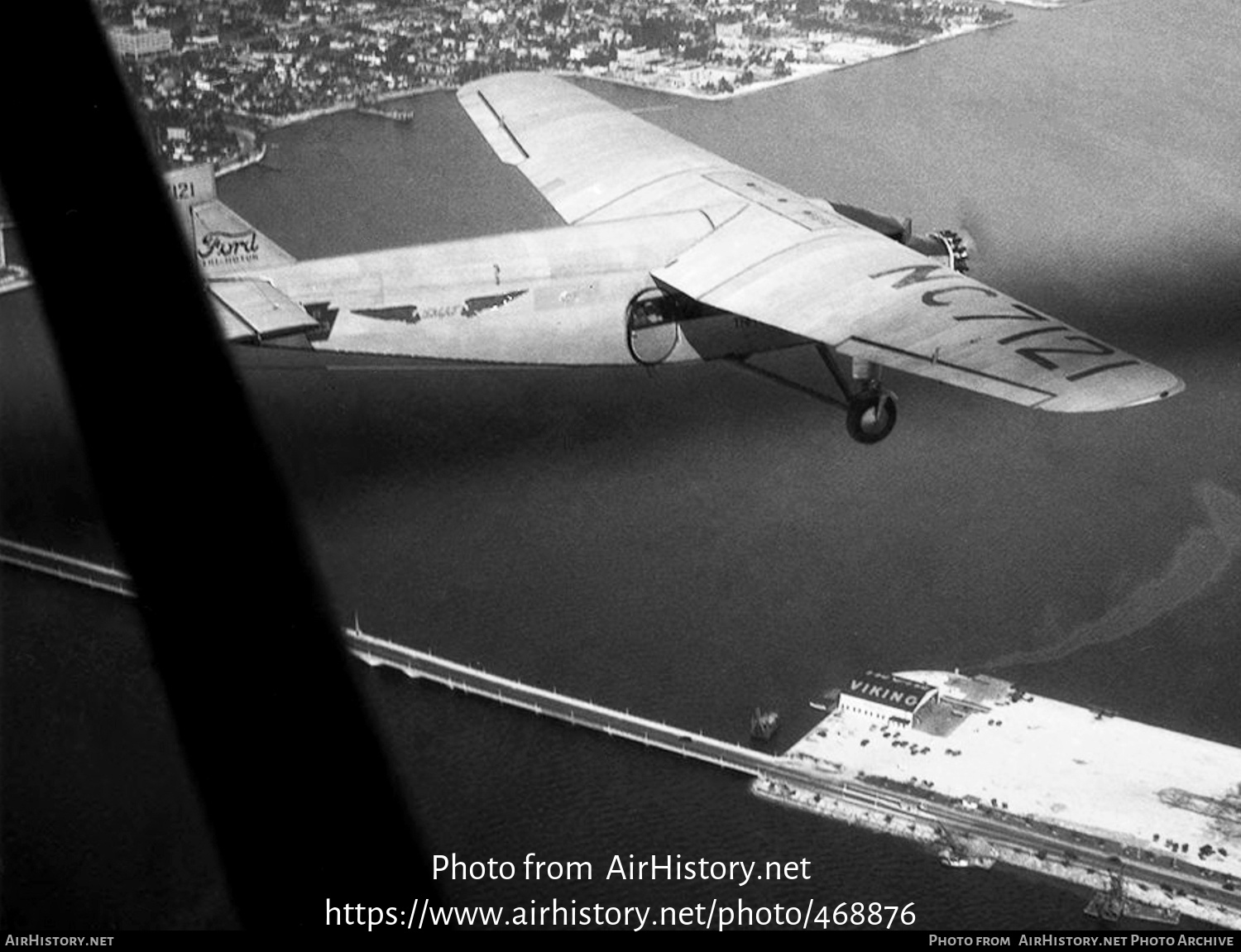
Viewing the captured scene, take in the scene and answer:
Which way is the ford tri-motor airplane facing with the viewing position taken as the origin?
facing away from the viewer and to the right of the viewer
